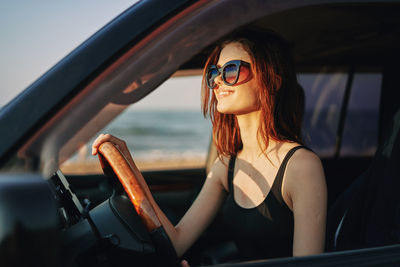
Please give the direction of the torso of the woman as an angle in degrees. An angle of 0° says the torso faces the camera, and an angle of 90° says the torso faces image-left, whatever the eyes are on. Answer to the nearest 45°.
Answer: approximately 45°
